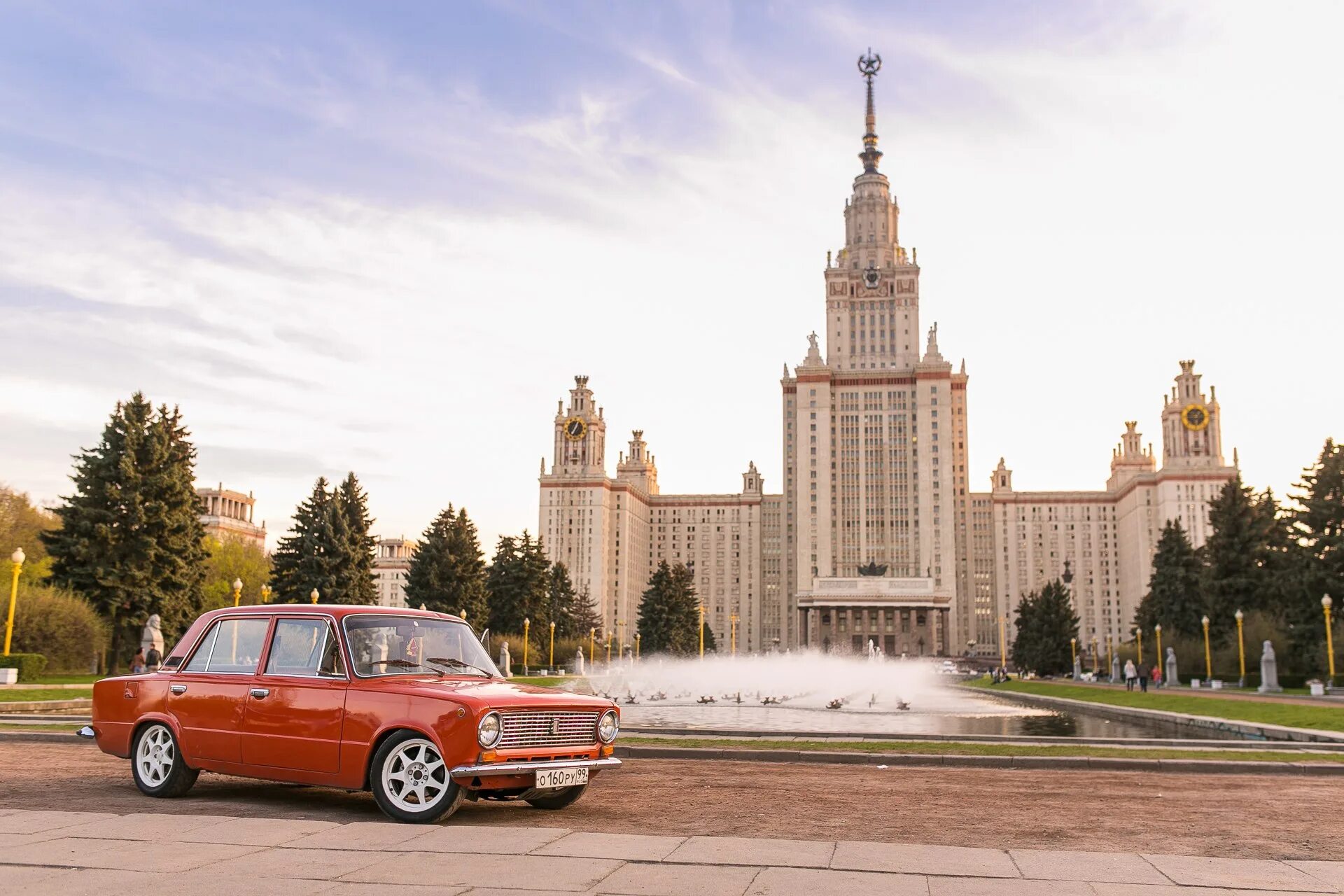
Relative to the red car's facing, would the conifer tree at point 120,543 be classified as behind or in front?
behind

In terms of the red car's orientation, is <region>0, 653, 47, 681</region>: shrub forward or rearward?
rearward

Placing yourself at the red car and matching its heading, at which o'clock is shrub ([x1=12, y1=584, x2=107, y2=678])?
The shrub is roughly at 7 o'clock from the red car.

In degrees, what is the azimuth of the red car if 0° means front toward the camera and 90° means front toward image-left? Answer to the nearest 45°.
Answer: approximately 315°
